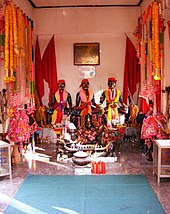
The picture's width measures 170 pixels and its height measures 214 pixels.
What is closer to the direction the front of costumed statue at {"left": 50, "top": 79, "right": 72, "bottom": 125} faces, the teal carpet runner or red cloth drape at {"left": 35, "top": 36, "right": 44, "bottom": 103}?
the teal carpet runner

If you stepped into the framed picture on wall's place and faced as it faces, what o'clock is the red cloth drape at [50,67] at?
The red cloth drape is roughly at 3 o'clock from the framed picture on wall.

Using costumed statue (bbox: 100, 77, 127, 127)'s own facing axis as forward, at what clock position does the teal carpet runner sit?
The teal carpet runner is roughly at 12 o'clock from the costumed statue.

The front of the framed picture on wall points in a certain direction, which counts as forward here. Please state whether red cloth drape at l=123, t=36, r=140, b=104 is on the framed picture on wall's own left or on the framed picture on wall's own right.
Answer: on the framed picture on wall's own left

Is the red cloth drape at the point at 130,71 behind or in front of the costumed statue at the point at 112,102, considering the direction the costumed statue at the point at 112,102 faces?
behind

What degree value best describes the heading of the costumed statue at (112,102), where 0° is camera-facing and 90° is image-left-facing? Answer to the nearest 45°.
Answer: approximately 0°

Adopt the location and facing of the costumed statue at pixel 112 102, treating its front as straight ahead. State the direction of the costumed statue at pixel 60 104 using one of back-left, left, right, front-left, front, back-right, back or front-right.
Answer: right

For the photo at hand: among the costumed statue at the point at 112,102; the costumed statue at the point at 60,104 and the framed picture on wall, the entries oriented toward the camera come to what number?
3

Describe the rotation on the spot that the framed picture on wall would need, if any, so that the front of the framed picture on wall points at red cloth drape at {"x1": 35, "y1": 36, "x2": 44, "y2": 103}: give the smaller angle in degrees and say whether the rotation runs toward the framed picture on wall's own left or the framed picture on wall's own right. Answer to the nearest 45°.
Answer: approximately 90° to the framed picture on wall's own right
